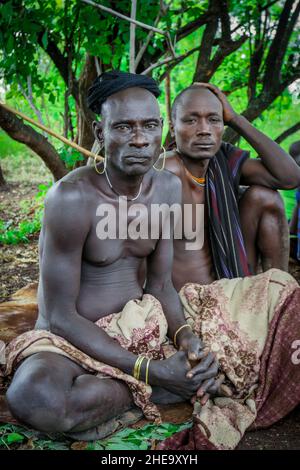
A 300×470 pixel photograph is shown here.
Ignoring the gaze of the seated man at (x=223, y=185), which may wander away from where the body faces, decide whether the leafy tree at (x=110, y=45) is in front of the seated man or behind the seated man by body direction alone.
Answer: behind

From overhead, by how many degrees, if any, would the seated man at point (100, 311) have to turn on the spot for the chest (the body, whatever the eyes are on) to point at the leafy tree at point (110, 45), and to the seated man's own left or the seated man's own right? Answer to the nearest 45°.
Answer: approximately 135° to the seated man's own left

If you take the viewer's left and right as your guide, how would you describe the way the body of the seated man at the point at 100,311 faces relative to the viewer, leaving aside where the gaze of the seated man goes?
facing the viewer and to the right of the viewer

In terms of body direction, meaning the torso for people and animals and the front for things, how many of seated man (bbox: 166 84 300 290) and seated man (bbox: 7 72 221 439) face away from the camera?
0

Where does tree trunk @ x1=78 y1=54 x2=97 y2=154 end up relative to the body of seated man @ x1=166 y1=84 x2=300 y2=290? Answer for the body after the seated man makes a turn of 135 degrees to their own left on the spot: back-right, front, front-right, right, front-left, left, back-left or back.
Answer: left

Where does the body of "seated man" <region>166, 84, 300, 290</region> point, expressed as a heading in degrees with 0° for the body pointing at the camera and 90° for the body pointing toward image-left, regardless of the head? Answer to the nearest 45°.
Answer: approximately 0°

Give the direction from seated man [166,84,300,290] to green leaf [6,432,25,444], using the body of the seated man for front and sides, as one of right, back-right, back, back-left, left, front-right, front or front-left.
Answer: front-right
